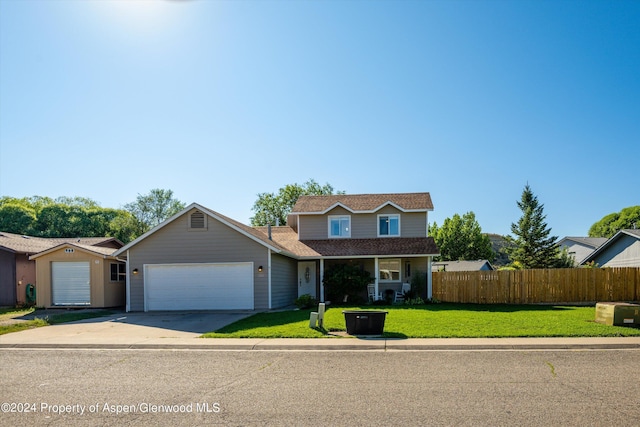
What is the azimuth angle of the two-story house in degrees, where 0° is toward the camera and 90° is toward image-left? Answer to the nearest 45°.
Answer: approximately 0°
